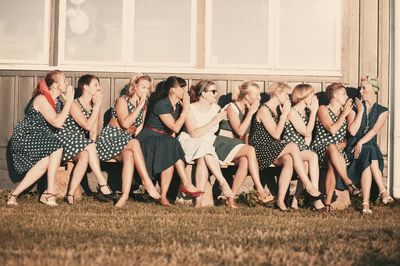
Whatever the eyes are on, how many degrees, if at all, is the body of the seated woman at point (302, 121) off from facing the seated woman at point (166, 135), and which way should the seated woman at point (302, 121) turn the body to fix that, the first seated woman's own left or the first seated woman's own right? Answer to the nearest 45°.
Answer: approximately 135° to the first seated woman's own right

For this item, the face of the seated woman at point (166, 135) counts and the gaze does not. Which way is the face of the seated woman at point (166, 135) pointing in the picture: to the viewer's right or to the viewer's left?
to the viewer's right

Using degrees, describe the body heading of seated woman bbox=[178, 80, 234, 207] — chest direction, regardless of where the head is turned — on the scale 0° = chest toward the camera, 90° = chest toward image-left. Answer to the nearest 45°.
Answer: approximately 315°

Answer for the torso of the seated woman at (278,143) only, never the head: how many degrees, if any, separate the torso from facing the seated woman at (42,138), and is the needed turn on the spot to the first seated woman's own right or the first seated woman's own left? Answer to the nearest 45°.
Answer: approximately 135° to the first seated woman's own right

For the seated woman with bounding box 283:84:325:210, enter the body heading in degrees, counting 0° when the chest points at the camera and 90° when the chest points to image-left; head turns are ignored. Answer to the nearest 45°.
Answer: approximately 315°

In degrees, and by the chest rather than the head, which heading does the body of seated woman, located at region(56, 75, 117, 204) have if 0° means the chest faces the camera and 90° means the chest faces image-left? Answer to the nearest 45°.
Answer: approximately 315°
